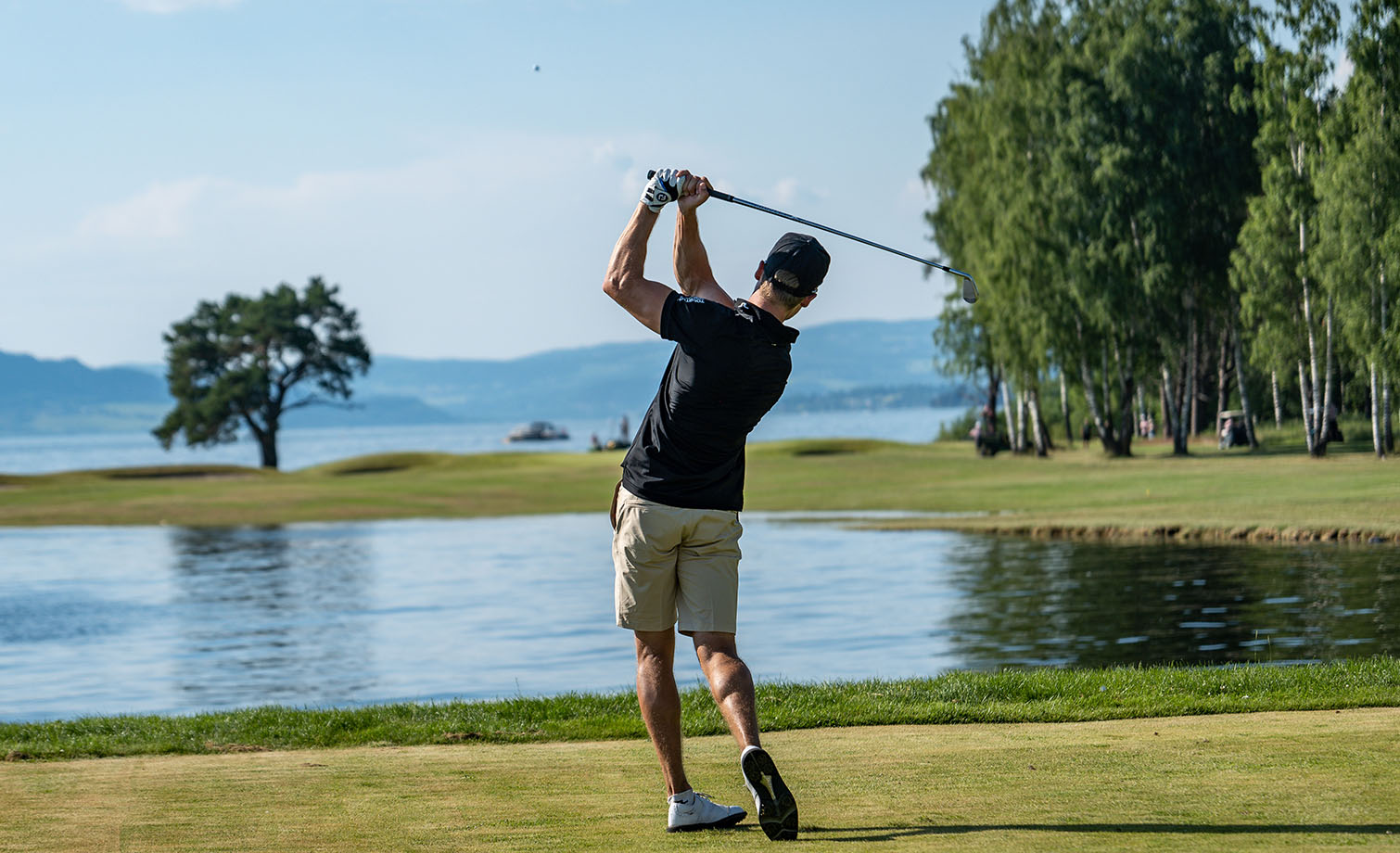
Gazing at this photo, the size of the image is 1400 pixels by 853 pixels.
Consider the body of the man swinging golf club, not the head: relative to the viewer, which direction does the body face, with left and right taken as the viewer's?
facing away from the viewer
